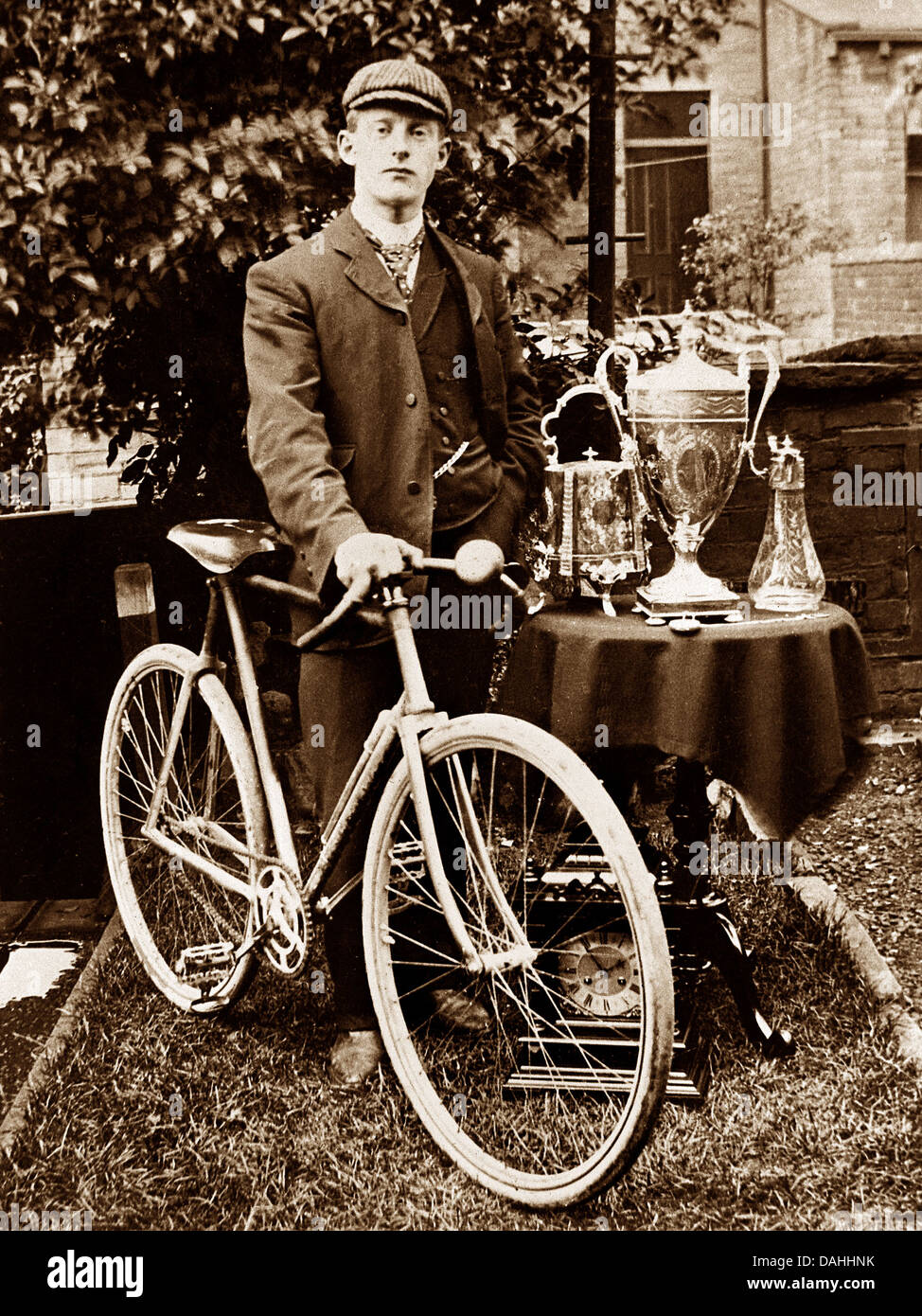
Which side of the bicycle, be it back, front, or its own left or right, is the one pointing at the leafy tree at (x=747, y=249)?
left

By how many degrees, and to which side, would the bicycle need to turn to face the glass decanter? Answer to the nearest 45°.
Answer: approximately 45° to its left

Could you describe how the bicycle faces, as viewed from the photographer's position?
facing the viewer and to the right of the viewer

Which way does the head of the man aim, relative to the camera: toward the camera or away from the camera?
toward the camera
